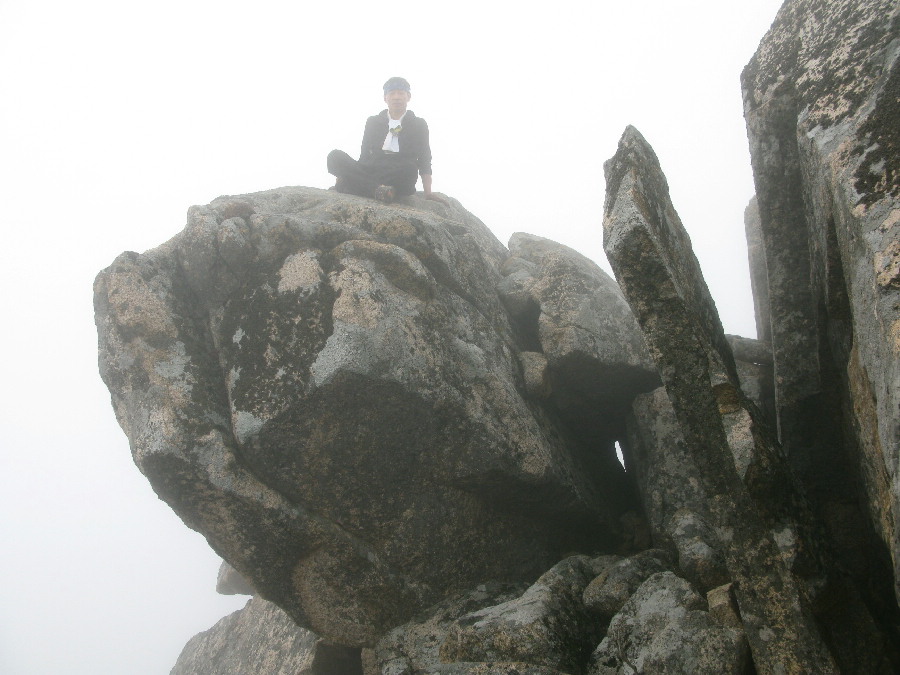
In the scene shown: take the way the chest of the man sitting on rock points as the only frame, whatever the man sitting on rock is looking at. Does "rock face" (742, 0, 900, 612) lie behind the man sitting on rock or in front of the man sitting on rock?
in front

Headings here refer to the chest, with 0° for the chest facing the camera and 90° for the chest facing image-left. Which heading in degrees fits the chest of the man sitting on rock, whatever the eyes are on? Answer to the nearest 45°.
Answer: approximately 0°
